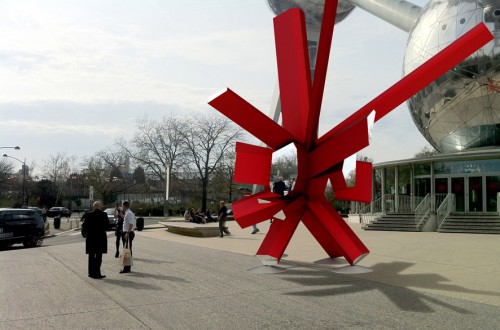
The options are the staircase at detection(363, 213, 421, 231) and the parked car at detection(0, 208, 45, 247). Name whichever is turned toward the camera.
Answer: the staircase

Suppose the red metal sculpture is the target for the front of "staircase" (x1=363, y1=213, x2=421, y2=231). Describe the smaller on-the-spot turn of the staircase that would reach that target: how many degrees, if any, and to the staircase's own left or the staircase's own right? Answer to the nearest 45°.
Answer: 0° — it already faces it

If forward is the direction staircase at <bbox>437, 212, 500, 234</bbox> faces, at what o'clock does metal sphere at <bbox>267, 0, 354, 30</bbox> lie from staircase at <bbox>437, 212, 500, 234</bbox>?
The metal sphere is roughly at 5 o'clock from the staircase.

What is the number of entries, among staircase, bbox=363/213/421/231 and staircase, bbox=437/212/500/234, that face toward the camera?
2

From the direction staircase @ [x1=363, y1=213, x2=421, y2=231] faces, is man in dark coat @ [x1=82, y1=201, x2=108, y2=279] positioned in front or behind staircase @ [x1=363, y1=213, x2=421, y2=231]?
in front

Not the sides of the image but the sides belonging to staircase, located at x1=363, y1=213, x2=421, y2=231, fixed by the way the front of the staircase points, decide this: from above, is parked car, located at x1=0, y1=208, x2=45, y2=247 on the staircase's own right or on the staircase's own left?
on the staircase's own right

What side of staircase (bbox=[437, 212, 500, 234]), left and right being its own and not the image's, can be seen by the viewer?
front

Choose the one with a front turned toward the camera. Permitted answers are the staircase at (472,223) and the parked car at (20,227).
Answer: the staircase

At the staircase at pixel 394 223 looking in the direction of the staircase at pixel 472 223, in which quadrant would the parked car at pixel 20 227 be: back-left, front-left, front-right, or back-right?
back-right

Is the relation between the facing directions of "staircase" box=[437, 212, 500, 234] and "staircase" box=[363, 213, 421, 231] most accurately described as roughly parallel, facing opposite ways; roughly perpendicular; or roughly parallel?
roughly parallel
